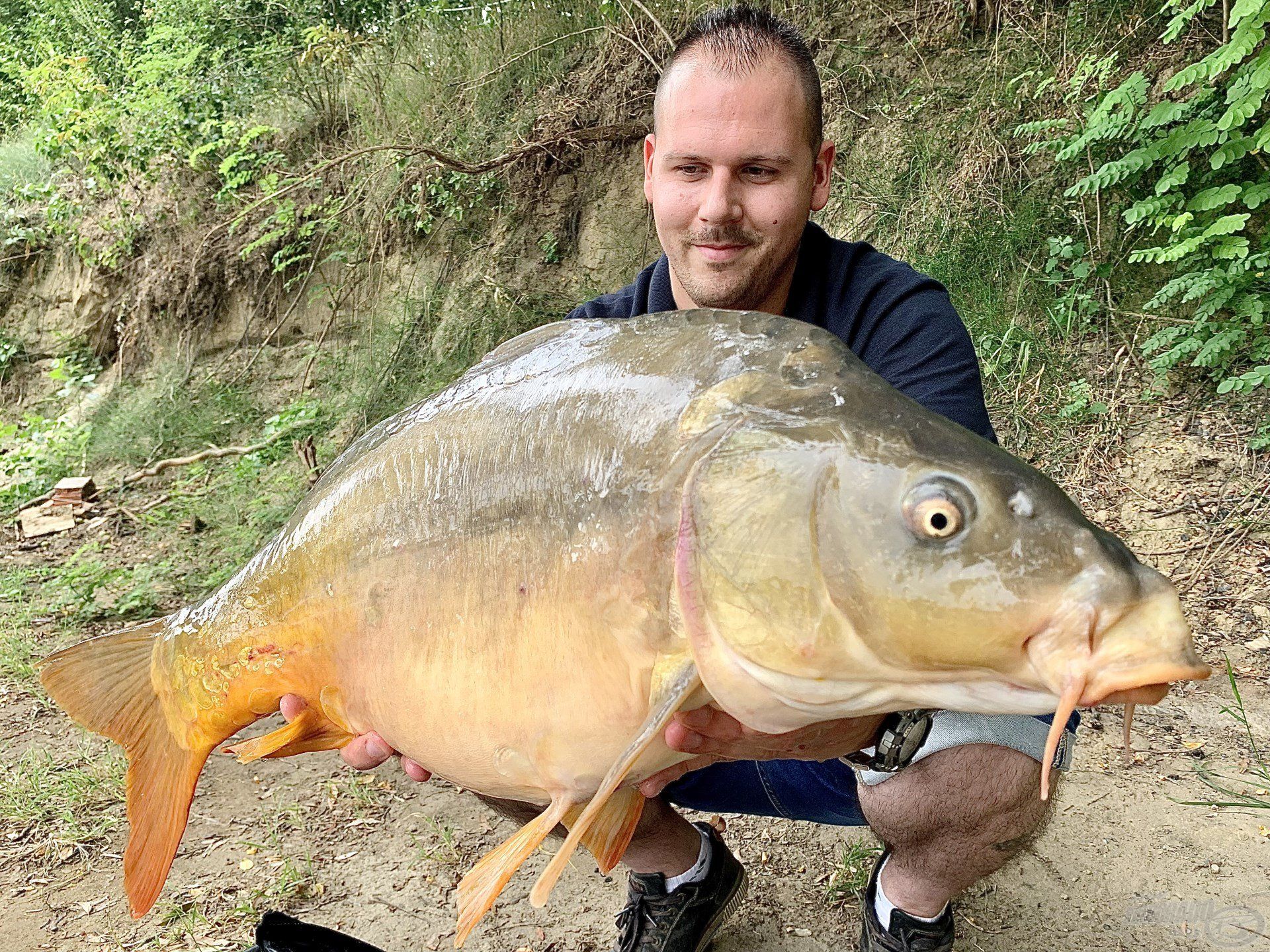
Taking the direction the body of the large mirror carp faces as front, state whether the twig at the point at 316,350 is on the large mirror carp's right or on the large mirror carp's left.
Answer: on the large mirror carp's left

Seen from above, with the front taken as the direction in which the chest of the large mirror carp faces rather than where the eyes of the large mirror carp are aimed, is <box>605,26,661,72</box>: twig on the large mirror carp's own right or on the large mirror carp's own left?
on the large mirror carp's own left

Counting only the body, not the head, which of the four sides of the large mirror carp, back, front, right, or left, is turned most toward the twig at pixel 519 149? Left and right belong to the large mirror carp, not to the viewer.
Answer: left

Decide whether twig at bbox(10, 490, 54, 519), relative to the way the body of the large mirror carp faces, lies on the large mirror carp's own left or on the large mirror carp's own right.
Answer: on the large mirror carp's own left

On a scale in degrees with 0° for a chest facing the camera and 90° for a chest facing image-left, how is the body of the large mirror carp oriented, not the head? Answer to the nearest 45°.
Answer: approximately 270°

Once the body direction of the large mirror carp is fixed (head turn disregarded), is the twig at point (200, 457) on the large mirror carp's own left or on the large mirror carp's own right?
on the large mirror carp's own left
